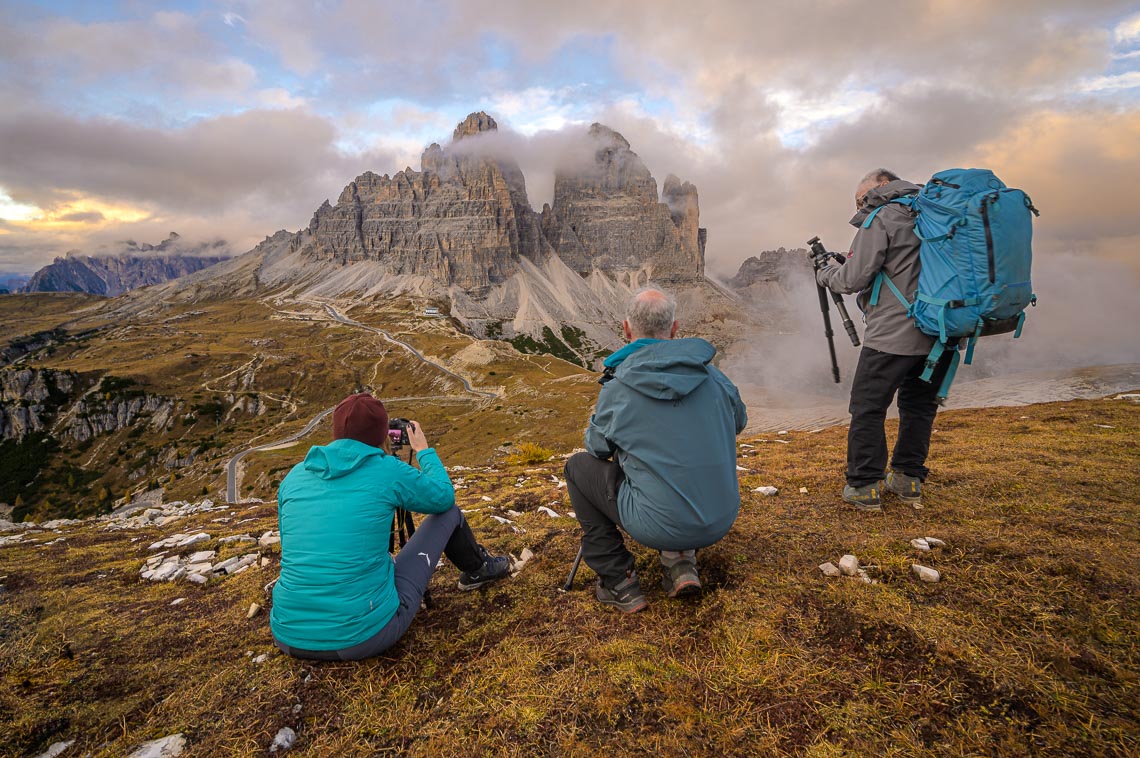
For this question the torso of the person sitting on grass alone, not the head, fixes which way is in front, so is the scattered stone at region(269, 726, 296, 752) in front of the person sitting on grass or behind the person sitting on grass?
behind

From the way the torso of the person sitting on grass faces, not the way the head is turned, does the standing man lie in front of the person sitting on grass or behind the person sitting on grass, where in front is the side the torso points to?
in front

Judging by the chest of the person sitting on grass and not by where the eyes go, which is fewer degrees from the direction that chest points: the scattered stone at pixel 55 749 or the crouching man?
the crouching man

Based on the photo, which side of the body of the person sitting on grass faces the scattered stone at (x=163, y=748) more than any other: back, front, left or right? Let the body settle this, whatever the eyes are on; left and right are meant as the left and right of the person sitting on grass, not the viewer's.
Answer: back

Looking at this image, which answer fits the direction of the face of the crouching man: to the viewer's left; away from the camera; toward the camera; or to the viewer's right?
away from the camera

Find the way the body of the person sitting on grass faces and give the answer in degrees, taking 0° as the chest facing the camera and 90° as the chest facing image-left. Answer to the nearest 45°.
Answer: approximately 225°

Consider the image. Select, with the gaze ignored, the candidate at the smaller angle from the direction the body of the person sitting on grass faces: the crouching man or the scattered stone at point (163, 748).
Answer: the crouching man

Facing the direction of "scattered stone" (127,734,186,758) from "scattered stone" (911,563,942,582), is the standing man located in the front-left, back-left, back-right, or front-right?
back-right

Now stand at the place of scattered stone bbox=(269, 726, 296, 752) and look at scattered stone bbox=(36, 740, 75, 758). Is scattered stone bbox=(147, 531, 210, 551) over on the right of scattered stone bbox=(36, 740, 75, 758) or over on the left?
right

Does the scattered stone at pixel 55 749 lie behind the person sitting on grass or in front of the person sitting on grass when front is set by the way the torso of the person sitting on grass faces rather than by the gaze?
behind

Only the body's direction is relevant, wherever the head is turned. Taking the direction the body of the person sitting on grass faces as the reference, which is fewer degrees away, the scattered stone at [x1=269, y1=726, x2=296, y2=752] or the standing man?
the standing man

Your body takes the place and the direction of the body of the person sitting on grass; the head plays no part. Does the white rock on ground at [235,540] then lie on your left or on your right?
on your left
